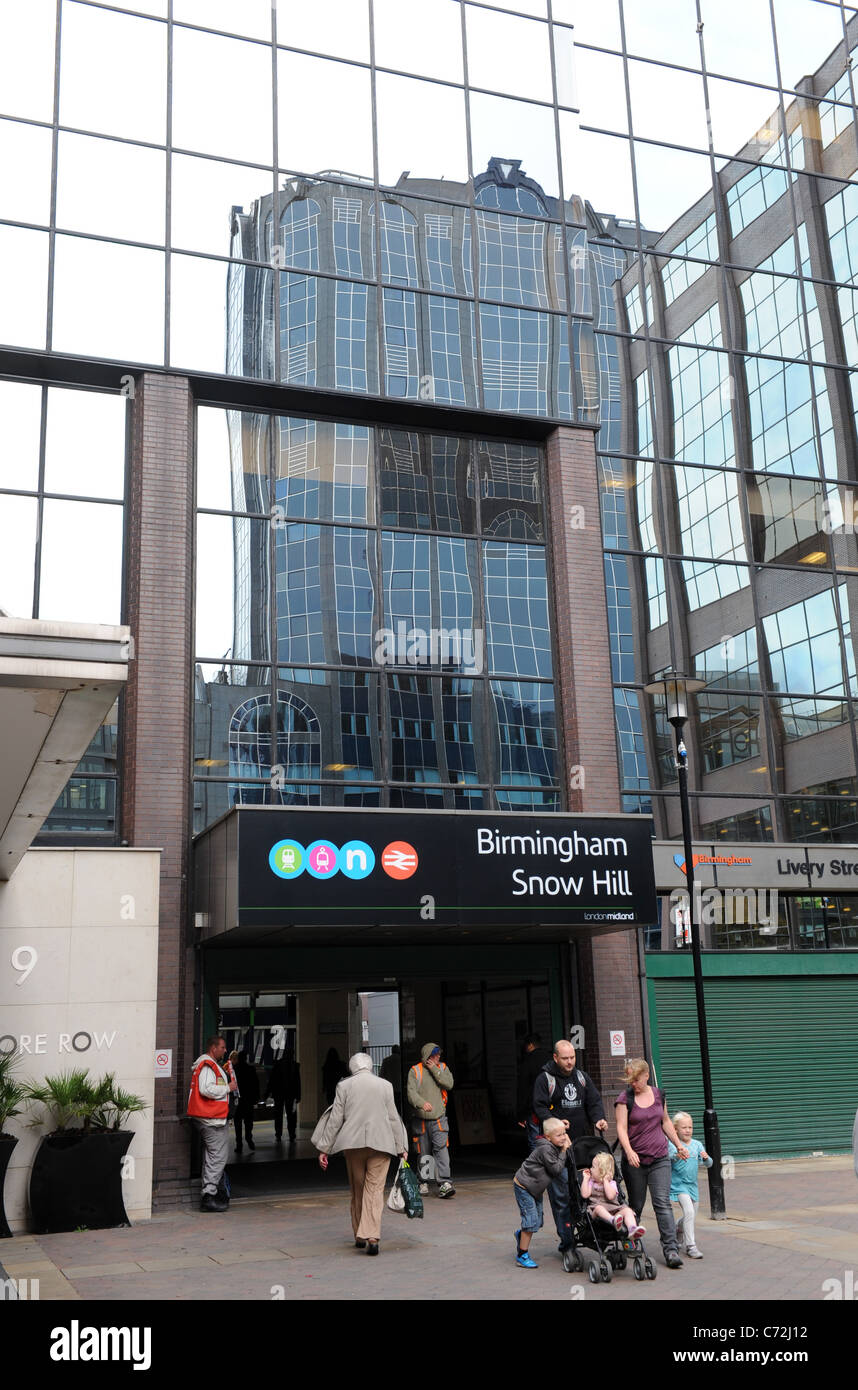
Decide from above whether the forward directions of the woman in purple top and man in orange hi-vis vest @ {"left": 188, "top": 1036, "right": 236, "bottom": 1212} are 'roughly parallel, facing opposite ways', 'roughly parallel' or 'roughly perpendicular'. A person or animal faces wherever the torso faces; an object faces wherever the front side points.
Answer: roughly perpendicular

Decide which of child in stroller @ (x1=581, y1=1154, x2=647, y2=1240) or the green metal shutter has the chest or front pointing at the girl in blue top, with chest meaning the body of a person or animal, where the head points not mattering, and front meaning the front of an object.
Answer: the green metal shutter

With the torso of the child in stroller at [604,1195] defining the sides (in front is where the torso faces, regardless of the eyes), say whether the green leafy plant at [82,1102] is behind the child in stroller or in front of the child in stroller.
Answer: behind

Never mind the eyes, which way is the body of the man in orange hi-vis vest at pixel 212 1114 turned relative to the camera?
to the viewer's right

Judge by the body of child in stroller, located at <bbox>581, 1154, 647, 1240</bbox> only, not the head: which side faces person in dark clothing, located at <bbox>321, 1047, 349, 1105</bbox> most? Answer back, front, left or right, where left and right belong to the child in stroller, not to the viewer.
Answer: back

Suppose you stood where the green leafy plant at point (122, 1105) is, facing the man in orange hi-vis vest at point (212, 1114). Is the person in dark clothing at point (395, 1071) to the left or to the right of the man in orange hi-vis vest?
left

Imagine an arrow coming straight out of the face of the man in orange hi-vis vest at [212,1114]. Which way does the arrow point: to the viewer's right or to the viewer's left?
to the viewer's right

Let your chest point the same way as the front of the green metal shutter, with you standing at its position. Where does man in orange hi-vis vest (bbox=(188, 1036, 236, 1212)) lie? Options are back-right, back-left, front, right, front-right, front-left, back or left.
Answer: front-right

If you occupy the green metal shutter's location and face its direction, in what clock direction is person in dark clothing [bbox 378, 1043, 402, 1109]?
The person in dark clothing is roughly at 3 o'clock from the green metal shutter.

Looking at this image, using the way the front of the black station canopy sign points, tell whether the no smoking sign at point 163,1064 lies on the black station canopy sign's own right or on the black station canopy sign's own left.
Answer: on the black station canopy sign's own right

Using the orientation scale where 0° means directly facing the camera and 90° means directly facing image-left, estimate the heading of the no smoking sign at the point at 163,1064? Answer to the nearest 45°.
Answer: approximately 0°
